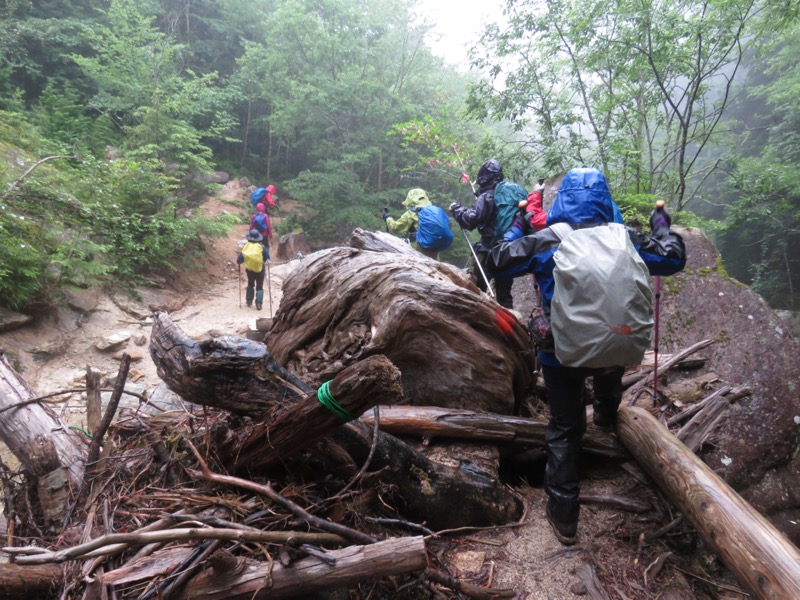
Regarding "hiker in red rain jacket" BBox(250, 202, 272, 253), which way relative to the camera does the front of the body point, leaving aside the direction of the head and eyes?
away from the camera

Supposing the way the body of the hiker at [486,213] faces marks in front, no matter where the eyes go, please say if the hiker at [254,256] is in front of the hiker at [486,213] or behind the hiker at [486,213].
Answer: in front

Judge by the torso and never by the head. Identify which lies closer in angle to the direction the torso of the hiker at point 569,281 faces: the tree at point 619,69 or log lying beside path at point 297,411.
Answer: the tree

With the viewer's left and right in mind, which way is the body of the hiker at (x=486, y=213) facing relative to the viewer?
facing to the left of the viewer

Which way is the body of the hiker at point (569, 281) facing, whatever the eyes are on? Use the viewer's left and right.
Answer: facing away from the viewer

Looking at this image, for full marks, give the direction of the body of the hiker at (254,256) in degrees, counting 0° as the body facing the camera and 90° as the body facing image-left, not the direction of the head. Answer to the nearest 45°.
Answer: approximately 180°

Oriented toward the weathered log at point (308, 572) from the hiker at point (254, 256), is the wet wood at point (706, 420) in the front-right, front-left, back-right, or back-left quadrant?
front-left

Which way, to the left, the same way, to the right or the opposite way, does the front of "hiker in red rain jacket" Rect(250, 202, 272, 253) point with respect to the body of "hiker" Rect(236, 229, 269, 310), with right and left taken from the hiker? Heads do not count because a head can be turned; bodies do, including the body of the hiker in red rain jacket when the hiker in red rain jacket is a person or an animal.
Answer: the same way
